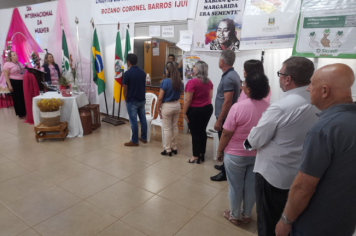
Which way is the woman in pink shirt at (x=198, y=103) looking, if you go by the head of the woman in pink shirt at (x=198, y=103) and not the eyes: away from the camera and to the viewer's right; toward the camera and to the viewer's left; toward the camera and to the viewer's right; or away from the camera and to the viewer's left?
away from the camera and to the viewer's left

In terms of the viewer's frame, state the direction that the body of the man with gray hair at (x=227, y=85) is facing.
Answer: to the viewer's left

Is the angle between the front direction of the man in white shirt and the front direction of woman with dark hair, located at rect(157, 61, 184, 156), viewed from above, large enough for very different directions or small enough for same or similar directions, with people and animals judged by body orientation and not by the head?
same or similar directions

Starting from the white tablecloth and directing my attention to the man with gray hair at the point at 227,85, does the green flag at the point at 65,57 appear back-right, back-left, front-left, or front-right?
back-left

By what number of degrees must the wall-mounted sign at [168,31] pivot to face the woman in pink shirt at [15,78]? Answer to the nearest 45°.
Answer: approximately 90° to its right

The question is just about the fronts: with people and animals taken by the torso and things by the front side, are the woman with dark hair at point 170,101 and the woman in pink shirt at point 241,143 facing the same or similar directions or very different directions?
same or similar directions

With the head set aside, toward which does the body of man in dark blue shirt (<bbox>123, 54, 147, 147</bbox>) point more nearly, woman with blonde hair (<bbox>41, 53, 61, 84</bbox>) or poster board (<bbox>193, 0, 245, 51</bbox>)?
the woman with blonde hair

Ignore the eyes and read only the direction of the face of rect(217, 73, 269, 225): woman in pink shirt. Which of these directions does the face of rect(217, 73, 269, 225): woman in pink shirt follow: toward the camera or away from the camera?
away from the camera

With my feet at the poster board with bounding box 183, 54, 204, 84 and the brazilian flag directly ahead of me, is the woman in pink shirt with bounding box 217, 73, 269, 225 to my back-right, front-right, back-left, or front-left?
back-left

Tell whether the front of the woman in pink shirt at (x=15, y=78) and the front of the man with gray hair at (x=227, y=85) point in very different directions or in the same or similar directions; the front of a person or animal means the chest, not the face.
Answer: very different directions

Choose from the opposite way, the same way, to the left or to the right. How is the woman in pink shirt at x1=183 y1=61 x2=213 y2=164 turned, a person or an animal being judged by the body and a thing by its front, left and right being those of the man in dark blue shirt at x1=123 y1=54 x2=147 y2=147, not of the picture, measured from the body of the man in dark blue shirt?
the same way

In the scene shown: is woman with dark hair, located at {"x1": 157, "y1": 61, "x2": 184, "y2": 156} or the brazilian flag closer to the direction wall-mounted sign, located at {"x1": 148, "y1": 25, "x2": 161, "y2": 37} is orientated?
the woman with dark hair

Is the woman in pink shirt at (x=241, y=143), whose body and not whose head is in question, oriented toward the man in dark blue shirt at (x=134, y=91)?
yes

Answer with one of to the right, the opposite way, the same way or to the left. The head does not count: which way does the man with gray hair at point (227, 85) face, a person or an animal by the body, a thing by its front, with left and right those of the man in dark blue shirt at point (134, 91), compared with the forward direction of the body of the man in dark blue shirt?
the same way

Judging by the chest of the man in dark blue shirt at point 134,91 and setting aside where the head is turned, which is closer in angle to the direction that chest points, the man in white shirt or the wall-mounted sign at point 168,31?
the wall-mounted sign

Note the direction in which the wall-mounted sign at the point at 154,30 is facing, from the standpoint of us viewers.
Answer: facing the viewer

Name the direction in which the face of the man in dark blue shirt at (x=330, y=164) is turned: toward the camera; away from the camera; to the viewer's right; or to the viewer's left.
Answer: to the viewer's left

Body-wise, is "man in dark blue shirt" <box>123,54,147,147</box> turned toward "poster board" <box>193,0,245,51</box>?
no

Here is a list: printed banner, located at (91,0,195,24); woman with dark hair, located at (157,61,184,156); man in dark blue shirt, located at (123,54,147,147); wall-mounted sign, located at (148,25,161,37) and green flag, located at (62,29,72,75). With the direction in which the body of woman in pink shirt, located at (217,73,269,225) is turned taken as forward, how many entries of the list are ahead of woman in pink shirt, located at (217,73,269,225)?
5

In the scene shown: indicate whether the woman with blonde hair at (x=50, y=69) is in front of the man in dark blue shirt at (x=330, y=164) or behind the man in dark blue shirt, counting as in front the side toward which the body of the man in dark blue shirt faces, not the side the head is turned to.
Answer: in front

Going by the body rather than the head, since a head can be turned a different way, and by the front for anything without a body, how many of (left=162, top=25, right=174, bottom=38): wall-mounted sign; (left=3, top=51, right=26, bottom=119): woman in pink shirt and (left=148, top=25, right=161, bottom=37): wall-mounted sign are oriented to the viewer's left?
0
